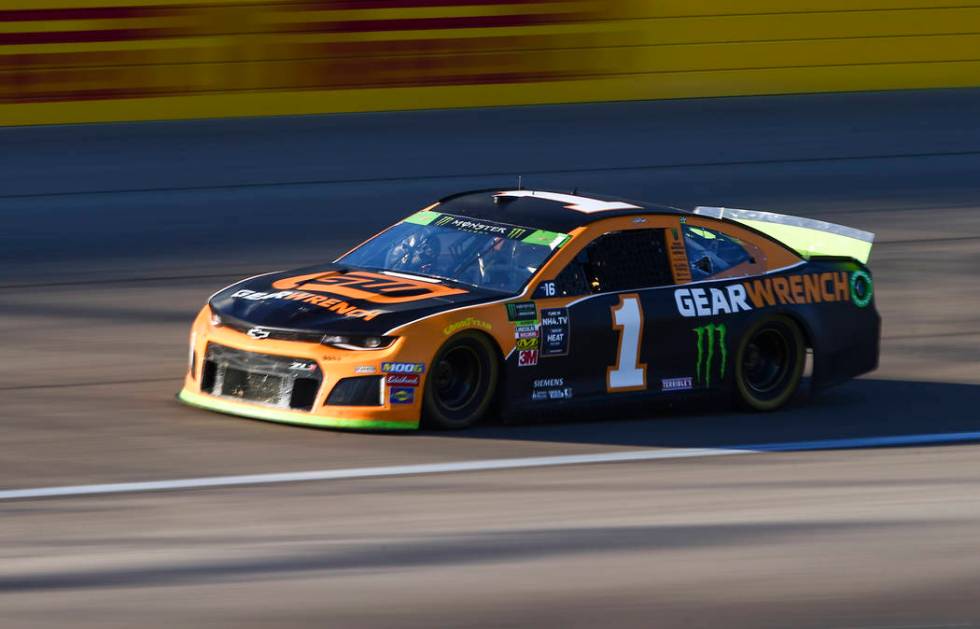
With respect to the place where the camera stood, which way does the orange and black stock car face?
facing the viewer and to the left of the viewer
